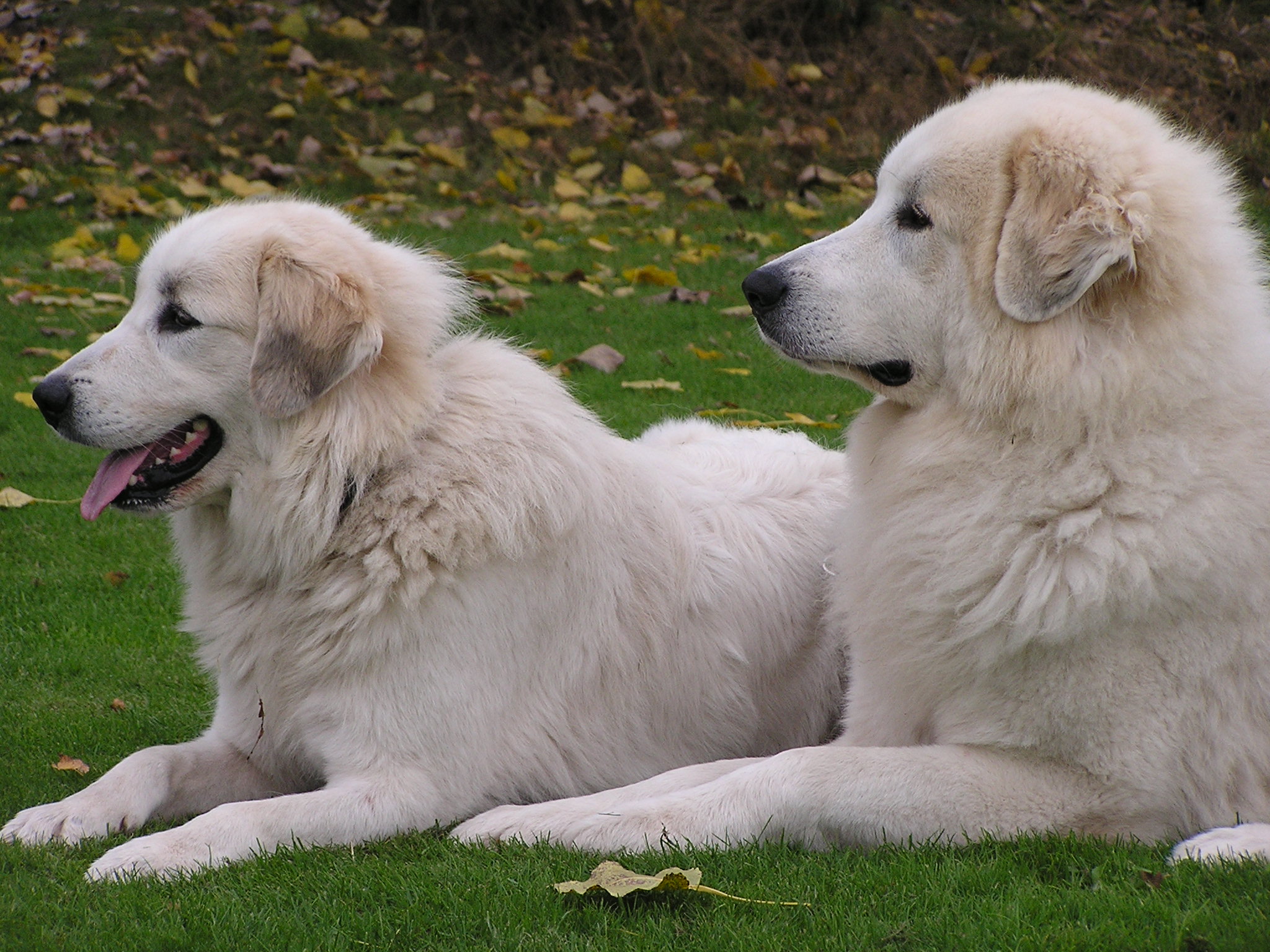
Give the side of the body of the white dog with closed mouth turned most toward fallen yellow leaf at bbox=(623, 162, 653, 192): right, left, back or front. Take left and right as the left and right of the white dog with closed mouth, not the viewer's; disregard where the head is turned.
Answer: right

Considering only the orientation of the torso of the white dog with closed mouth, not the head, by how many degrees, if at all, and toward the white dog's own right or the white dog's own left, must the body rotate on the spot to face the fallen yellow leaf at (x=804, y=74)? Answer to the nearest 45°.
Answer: approximately 90° to the white dog's own right

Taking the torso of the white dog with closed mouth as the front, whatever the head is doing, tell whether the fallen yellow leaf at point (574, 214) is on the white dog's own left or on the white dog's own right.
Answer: on the white dog's own right

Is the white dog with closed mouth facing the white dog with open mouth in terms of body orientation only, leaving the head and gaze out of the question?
yes

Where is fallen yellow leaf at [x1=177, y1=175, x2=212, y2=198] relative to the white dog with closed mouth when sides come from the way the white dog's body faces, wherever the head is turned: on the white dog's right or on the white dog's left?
on the white dog's right

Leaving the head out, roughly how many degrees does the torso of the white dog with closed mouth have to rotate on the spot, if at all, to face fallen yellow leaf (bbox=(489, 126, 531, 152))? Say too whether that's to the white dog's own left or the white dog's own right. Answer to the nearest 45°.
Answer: approximately 45° to the white dog's own right

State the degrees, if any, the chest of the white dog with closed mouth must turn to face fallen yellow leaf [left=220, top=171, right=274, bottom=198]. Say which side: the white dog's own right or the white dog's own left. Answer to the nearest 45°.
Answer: approximately 45° to the white dog's own right

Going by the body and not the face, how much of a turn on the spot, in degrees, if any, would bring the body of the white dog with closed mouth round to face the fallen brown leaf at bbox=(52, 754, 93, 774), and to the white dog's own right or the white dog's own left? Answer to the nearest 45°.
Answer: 0° — it already faces it

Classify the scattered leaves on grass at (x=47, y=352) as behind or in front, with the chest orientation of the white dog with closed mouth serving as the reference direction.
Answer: in front

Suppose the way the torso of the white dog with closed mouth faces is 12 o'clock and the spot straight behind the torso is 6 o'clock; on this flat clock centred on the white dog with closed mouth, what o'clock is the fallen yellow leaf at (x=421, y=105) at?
The fallen yellow leaf is roughly at 2 o'clock from the white dog with closed mouth.

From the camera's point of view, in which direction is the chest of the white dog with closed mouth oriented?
to the viewer's left
